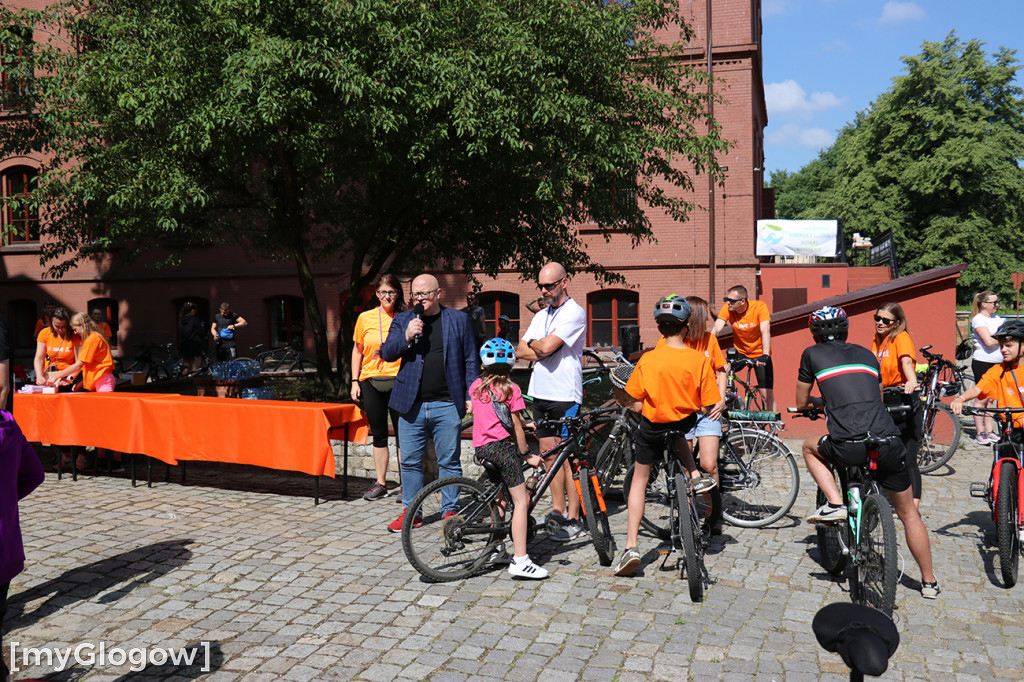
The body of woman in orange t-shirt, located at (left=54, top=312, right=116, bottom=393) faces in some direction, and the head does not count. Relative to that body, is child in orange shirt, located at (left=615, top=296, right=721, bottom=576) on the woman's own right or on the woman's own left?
on the woman's own left

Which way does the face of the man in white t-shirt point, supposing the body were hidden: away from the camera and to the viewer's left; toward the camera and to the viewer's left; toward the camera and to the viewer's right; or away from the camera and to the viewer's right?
toward the camera and to the viewer's left

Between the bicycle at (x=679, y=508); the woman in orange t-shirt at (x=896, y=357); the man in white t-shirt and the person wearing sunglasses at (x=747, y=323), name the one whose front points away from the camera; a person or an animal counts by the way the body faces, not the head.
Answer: the bicycle

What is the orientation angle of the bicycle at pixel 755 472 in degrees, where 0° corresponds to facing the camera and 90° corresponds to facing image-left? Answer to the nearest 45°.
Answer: approximately 90°

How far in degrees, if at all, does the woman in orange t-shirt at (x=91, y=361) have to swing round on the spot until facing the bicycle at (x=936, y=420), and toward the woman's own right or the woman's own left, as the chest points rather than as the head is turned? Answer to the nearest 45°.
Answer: approximately 135° to the woman's own left

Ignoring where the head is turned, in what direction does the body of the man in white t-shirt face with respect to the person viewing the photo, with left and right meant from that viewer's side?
facing the viewer and to the left of the viewer

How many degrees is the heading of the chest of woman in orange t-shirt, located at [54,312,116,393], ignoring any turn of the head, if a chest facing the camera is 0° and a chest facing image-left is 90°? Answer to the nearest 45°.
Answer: approximately 90°

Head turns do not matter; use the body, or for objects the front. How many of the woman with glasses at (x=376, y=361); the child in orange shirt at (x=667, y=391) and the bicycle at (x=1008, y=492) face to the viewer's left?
0

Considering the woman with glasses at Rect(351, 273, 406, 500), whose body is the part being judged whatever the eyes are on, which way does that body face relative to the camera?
toward the camera

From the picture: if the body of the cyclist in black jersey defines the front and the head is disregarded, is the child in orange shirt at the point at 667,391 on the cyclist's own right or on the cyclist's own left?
on the cyclist's own left

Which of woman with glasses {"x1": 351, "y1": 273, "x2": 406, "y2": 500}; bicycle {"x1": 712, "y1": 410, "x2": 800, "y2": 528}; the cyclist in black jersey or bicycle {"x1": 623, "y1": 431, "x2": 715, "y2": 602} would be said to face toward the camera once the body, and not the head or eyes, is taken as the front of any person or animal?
the woman with glasses

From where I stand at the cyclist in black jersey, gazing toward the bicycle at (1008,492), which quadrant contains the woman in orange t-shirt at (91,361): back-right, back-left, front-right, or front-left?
back-left

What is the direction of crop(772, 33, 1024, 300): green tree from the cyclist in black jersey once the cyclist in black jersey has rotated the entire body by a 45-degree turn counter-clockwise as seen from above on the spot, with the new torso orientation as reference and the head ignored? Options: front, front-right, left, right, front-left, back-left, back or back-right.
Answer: right

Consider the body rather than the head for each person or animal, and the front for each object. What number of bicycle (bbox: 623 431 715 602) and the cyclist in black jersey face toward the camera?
0

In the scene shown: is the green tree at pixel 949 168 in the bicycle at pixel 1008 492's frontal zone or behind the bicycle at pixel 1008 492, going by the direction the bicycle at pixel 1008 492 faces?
behind

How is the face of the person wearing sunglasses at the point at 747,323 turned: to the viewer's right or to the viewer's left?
to the viewer's left
